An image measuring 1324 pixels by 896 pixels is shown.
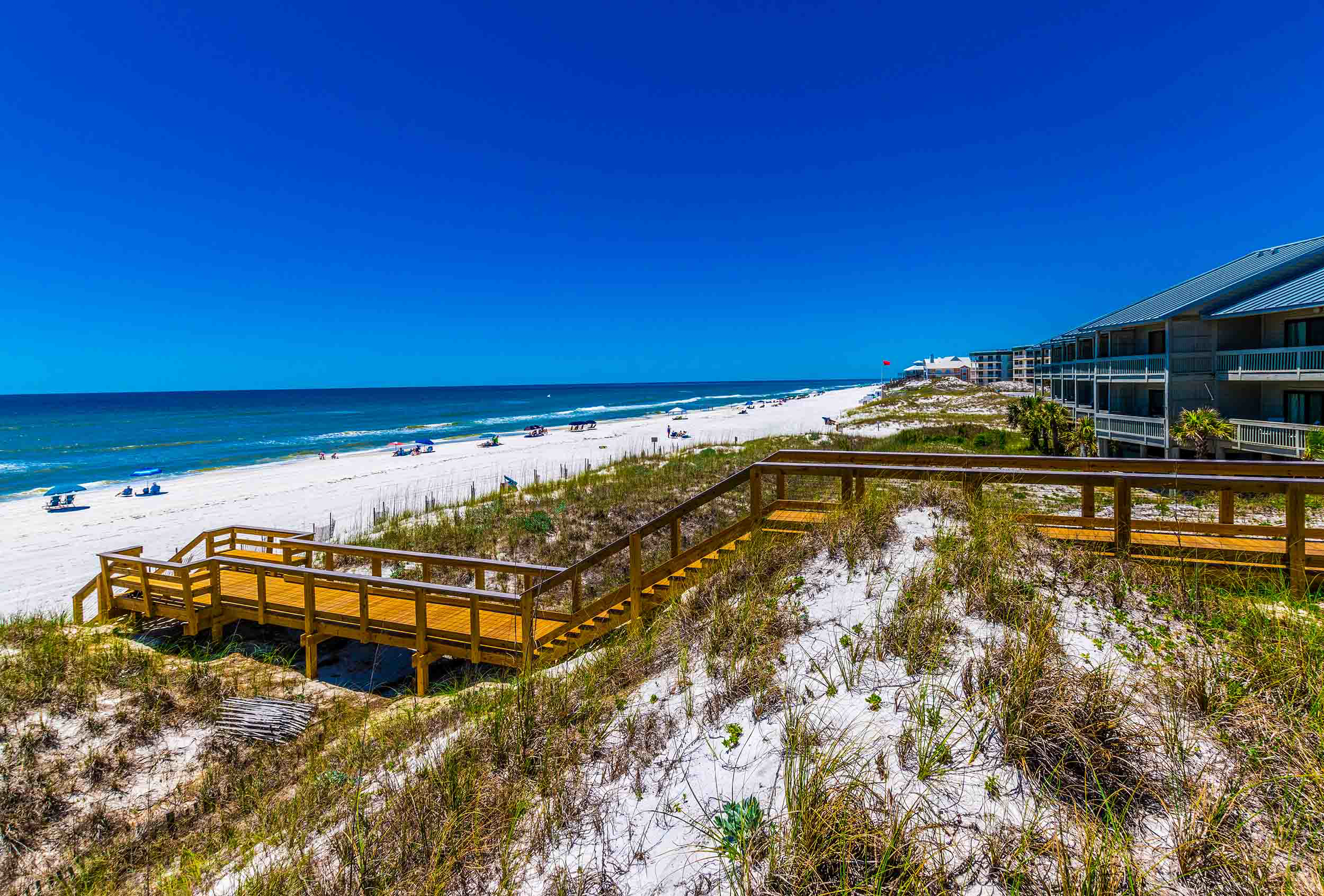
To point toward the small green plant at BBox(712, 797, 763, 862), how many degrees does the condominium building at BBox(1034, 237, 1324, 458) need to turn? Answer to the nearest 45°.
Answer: approximately 45° to its left

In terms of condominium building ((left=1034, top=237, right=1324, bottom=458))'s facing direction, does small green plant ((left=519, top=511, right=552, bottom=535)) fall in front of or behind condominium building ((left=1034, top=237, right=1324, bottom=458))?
in front

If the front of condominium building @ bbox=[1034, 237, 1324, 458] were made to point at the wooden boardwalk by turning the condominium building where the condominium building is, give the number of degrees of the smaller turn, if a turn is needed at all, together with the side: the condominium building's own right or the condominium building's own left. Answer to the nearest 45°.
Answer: approximately 45° to the condominium building's own left

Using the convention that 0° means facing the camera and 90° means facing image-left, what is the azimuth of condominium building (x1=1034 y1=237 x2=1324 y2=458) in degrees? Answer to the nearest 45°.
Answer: approximately 45°

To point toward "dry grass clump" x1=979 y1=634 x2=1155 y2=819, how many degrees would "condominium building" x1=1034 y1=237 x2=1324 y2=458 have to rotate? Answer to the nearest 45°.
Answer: approximately 45° to its left

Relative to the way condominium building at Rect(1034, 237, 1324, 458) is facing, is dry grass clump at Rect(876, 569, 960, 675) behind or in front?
in front

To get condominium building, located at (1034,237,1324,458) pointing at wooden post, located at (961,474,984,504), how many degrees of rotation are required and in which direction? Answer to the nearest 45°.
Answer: approximately 45° to its left

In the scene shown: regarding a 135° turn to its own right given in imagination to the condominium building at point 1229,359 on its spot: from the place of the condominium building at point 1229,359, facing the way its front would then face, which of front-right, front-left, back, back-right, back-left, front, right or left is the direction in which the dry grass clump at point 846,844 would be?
back
